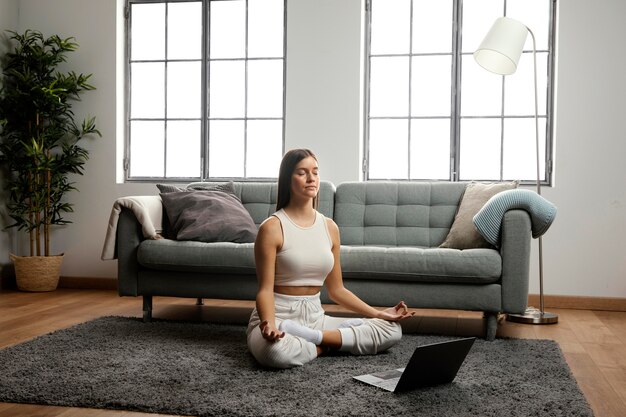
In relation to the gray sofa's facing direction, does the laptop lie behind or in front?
in front

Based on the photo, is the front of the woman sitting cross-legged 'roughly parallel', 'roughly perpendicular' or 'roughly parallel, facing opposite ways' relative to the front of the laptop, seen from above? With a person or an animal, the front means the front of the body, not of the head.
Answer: roughly parallel, facing opposite ways

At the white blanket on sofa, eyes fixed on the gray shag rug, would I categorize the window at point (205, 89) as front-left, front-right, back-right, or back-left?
back-left

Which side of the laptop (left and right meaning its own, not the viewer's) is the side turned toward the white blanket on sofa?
front

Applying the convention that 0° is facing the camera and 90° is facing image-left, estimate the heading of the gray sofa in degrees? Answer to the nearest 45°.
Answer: approximately 0°

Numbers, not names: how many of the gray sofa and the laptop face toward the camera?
1

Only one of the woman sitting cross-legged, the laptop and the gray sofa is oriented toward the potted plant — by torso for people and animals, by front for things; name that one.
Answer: the laptop

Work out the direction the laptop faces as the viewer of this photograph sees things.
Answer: facing away from the viewer and to the left of the viewer

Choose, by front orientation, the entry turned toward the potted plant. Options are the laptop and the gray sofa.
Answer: the laptop

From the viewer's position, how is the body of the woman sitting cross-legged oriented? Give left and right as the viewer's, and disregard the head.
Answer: facing the viewer and to the right of the viewer

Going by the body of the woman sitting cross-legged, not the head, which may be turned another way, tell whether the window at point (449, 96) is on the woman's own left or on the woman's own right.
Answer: on the woman's own left

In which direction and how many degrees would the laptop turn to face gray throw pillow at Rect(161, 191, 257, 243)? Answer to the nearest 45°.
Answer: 0° — it already faces it

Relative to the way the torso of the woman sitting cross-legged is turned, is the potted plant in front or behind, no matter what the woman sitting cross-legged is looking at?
behind

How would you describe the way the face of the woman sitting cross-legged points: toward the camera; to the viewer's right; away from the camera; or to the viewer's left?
toward the camera

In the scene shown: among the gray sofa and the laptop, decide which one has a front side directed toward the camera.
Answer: the gray sofa
